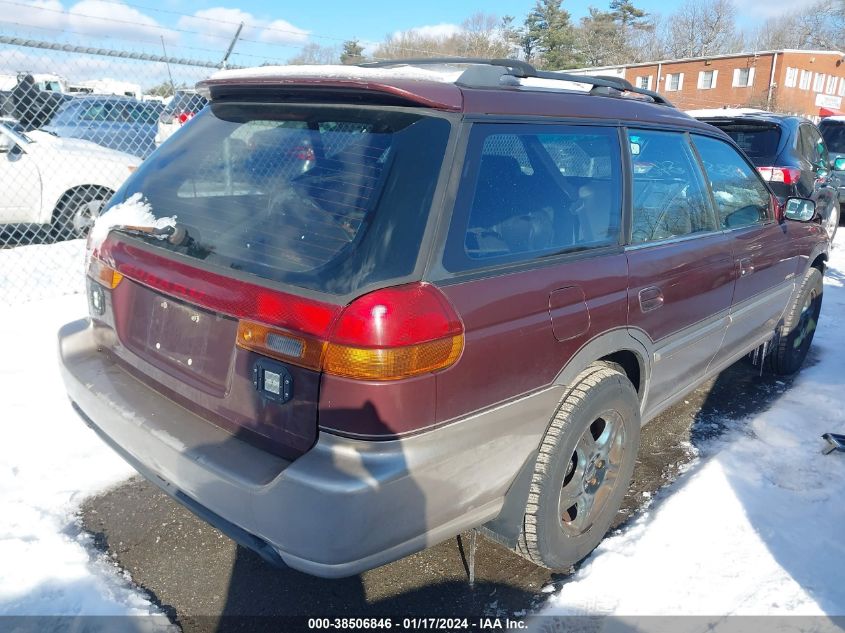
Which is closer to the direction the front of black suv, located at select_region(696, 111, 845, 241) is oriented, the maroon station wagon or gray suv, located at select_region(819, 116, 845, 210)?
the gray suv

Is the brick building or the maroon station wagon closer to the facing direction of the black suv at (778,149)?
the brick building

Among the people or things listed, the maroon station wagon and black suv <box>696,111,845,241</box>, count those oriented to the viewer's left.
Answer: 0

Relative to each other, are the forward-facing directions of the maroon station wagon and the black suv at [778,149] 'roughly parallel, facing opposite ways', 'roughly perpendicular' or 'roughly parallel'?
roughly parallel

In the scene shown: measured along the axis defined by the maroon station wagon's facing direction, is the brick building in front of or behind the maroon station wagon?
in front

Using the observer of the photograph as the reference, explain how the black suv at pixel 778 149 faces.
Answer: facing away from the viewer

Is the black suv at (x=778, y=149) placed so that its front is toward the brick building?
yes

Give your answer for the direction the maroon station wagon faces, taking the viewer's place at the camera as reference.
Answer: facing away from the viewer and to the right of the viewer

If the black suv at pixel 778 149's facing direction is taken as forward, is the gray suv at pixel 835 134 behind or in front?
in front

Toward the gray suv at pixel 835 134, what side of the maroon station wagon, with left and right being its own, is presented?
front
